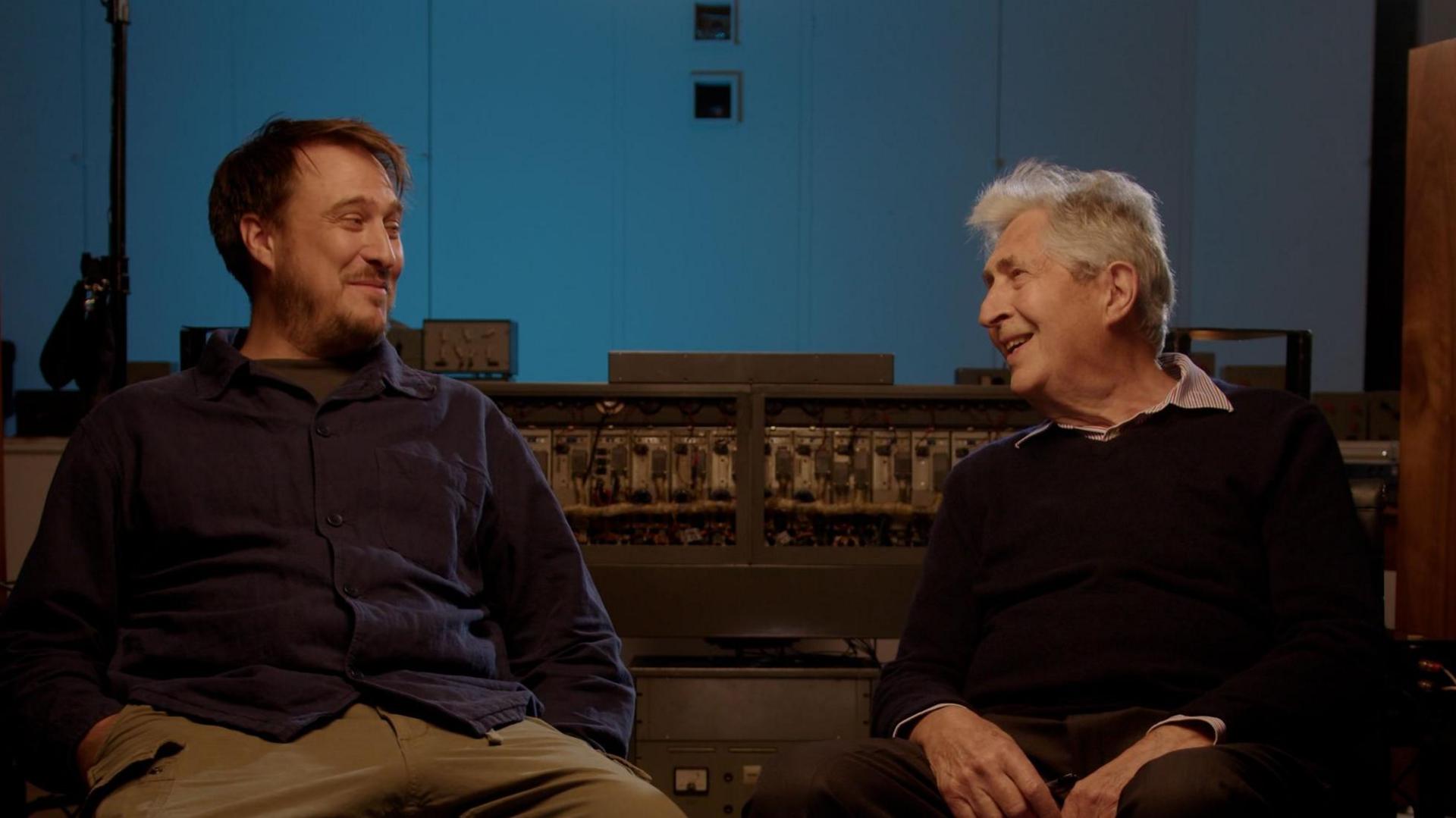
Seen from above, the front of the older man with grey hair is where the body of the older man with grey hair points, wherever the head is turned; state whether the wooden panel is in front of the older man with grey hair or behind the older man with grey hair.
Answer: behind

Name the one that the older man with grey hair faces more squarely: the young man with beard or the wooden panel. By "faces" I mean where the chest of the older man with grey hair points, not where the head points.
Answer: the young man with beard

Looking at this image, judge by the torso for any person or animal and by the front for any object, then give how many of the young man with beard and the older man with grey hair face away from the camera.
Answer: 0

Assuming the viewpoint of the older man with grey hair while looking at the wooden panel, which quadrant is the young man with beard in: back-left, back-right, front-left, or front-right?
back-left

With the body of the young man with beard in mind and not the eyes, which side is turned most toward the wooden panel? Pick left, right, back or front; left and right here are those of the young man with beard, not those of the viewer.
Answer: left

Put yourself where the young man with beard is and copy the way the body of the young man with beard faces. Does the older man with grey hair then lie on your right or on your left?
on your left

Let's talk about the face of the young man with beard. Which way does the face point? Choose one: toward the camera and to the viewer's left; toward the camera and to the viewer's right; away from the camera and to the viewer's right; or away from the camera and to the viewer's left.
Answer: toward the camera and to the viewer's right

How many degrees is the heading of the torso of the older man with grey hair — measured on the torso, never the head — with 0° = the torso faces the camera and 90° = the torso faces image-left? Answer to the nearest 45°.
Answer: approximately 45°
